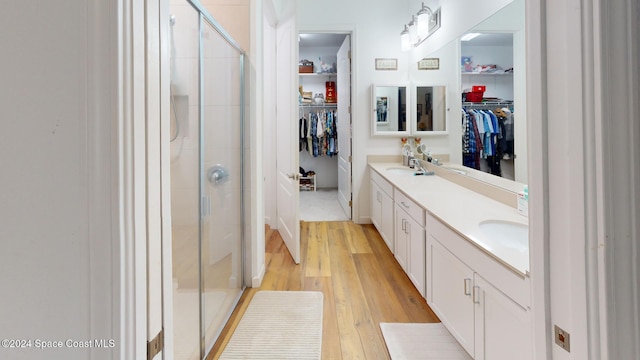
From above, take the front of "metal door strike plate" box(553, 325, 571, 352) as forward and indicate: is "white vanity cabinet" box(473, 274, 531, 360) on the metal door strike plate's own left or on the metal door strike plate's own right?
on the metal door strike plate's own right

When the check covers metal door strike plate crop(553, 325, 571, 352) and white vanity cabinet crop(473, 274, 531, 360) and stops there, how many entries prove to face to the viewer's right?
0

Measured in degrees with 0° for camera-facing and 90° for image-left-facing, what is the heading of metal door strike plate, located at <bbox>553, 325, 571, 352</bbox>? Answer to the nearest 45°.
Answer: approximately 45°

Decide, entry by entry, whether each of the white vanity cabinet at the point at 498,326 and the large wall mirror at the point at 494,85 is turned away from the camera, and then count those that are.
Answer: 0

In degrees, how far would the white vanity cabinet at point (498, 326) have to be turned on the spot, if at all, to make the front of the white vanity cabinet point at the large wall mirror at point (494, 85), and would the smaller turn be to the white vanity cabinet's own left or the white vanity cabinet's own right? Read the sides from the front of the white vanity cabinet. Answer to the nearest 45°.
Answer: approximately 135° to the white vanity cabinet's own right

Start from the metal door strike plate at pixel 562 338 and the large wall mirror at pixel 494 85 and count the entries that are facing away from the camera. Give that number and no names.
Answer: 0
